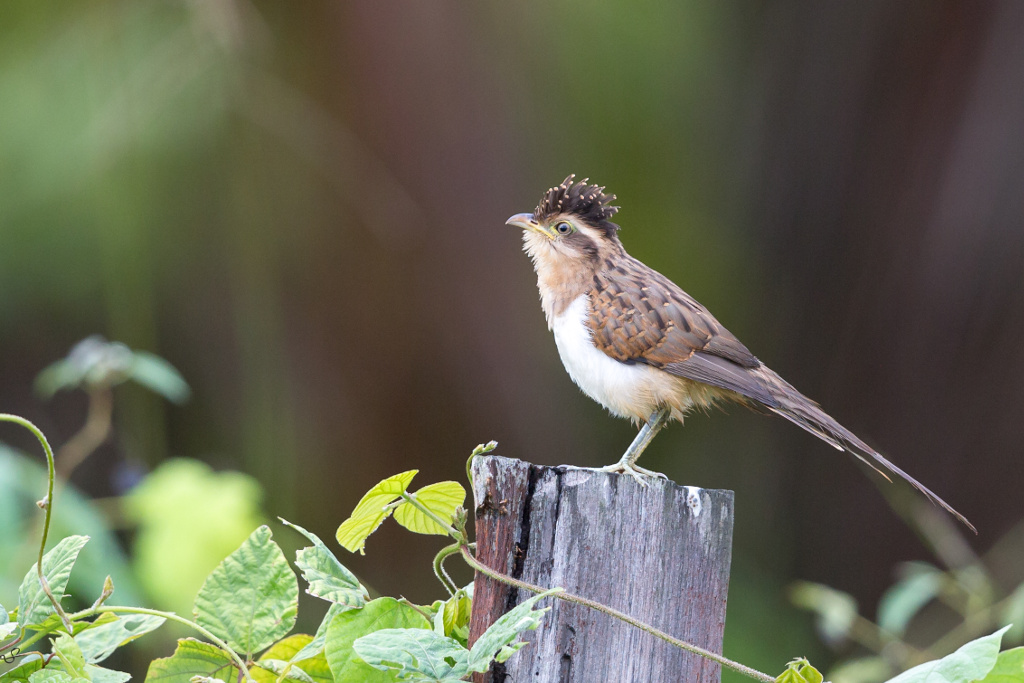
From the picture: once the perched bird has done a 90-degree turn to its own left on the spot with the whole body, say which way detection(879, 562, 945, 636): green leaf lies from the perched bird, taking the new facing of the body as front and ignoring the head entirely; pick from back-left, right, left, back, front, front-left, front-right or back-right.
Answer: back-left

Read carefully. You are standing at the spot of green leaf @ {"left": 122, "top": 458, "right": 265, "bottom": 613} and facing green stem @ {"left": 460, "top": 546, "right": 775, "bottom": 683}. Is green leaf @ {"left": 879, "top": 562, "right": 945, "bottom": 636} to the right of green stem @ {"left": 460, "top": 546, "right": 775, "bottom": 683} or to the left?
left

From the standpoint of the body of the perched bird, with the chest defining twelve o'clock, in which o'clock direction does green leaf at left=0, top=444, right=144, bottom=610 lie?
The green leaf is roughly at 12 o'clock from the perched bird.

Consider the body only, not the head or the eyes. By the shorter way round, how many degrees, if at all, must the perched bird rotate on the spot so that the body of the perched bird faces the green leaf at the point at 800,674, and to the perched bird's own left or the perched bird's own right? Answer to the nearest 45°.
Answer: approximately 180°

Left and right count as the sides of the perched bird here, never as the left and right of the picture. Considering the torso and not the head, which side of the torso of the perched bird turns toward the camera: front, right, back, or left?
left
